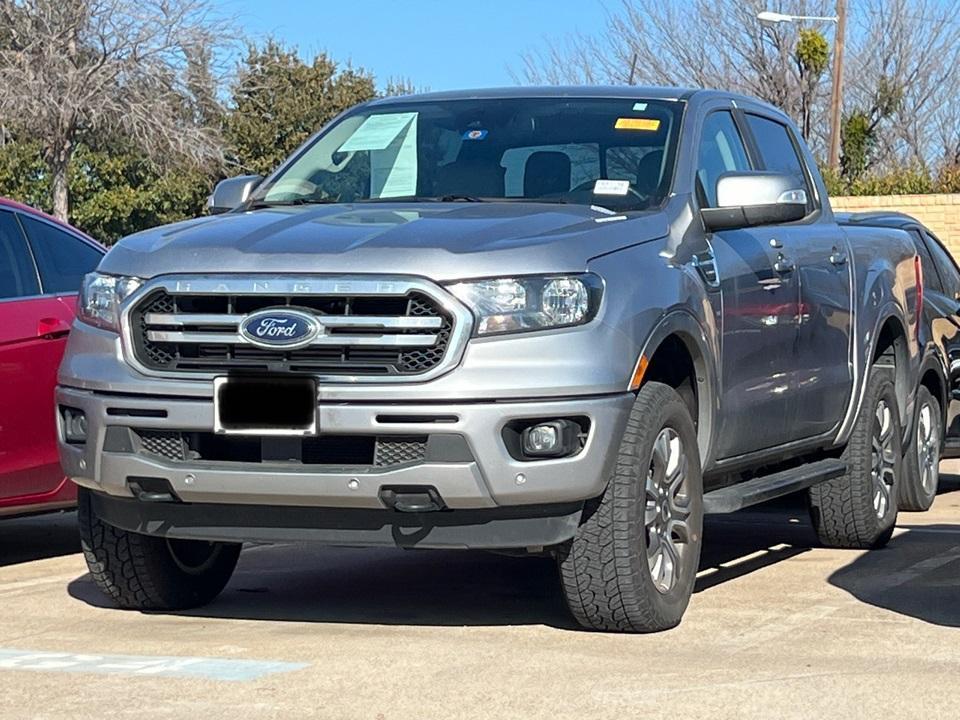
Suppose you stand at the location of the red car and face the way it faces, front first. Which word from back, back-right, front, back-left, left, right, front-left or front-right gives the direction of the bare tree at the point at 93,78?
back-right

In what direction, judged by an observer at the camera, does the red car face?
facing the viewer and to the left of the viewer

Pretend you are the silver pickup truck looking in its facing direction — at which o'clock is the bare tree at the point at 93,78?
The bare tree is roughly at 4 o'clock from the silver pickup truck.

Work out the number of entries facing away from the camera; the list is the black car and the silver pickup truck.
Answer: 0

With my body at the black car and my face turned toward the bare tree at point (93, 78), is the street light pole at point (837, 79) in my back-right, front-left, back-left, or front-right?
front-right

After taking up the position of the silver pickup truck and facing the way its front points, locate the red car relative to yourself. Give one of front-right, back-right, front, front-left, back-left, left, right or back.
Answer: right

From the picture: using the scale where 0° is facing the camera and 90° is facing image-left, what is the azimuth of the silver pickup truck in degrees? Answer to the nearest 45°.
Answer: approximately 45°

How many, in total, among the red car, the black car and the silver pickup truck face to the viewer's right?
0

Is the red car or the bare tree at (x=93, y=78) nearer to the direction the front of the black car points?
the red car

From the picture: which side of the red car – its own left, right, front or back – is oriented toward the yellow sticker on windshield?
left

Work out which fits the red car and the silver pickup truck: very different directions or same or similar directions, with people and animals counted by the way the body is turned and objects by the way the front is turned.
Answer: same or similar directions

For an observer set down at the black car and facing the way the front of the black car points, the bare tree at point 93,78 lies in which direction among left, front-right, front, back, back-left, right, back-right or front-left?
right

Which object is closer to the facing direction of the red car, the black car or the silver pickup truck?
the silver pickup truck
